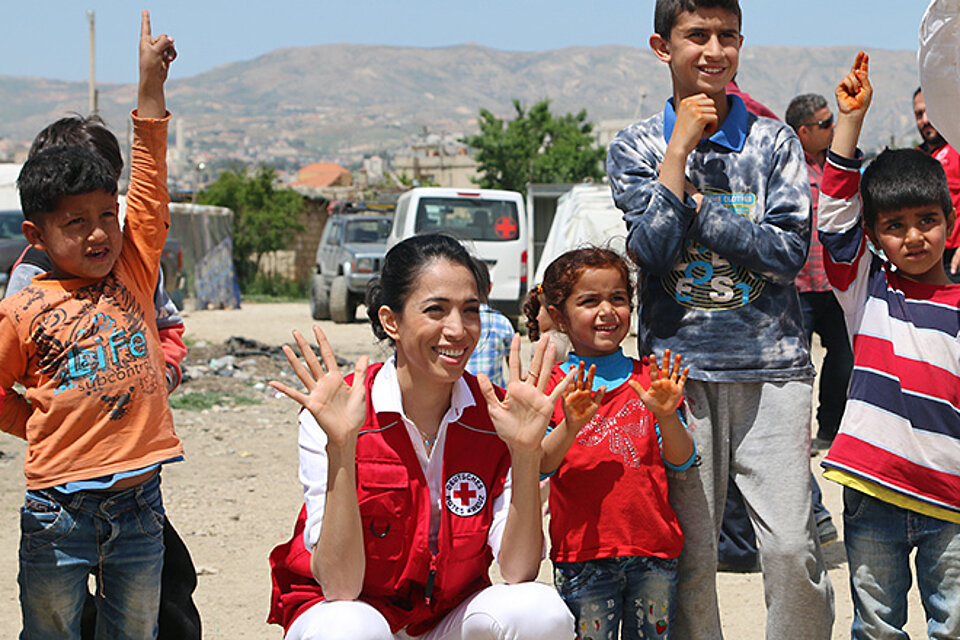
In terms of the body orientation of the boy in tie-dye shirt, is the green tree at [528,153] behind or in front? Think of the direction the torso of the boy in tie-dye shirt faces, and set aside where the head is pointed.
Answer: behind

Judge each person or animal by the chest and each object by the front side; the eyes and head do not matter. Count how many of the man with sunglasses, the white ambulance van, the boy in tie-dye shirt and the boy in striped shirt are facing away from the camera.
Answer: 1

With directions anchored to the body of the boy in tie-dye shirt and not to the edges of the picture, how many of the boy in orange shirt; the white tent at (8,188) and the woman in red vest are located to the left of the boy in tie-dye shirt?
0

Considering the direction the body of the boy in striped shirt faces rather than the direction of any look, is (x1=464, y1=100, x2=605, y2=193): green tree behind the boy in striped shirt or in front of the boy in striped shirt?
behind

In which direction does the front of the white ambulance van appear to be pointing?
away from the camera

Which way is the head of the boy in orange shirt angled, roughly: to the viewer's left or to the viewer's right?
to the viewer's right

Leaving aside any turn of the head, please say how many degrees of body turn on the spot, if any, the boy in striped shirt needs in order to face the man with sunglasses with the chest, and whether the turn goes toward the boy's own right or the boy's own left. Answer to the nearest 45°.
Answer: approximately 180°

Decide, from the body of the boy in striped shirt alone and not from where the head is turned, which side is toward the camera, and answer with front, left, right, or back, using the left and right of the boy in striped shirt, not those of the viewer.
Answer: front

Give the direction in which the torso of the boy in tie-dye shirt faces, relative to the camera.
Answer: toward the camera

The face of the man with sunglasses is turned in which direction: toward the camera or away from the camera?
toward the camera

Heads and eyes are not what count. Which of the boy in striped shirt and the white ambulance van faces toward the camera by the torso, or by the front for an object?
the boy in striped shirt

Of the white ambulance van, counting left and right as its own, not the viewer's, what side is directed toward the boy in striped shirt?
back

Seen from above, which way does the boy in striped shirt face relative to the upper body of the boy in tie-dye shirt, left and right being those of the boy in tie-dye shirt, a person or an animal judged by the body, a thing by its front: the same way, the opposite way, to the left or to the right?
the same way

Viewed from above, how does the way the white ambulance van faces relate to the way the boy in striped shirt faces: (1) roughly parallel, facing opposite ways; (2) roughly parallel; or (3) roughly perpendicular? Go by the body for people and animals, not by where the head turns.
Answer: roughly parallel, facing opposite ways

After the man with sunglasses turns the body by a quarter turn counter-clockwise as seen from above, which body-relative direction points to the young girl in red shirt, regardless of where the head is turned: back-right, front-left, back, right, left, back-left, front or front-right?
back
